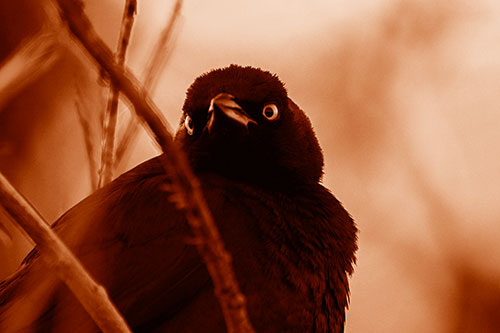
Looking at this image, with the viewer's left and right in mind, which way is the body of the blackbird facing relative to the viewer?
facing the viewer and to the right of the viewer
